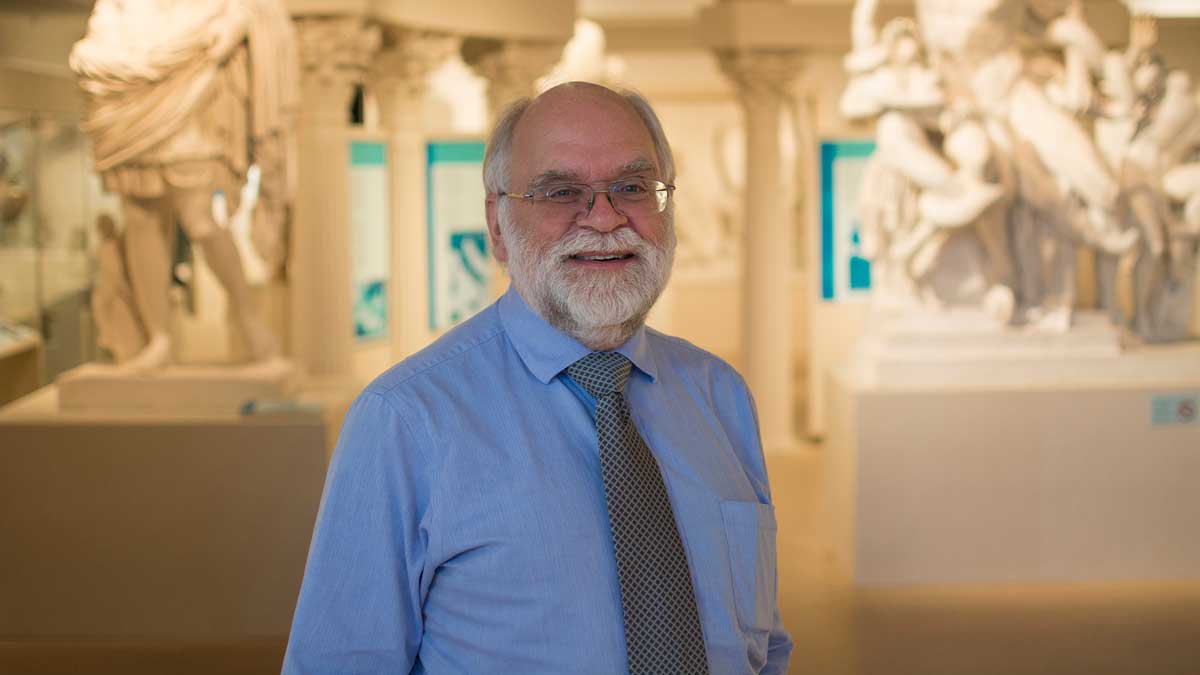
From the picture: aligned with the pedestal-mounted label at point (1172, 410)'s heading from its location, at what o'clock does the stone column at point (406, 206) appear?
The stone column is roughly at 4 o'clock from the pedestal-mounted label.

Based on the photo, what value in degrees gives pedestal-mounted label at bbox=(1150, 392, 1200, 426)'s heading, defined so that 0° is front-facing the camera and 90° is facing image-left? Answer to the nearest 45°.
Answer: approximately 0°

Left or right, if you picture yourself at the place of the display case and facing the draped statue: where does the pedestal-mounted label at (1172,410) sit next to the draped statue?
left

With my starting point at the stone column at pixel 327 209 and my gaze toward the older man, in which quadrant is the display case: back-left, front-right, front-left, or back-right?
back-right

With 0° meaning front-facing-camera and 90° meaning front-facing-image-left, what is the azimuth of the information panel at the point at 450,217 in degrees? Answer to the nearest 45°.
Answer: approximately 0°

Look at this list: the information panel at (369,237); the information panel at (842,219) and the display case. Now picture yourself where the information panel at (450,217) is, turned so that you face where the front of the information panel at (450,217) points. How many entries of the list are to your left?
1

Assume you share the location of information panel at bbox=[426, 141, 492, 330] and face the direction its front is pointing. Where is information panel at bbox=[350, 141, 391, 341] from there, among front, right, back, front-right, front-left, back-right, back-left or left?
front-right

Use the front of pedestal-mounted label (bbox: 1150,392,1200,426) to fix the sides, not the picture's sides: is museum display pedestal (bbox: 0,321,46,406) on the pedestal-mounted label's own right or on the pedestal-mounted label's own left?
on the pedestal-mounted label's own right

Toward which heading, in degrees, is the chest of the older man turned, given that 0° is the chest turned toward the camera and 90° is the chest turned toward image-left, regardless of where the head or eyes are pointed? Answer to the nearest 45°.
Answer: approximately 315°
